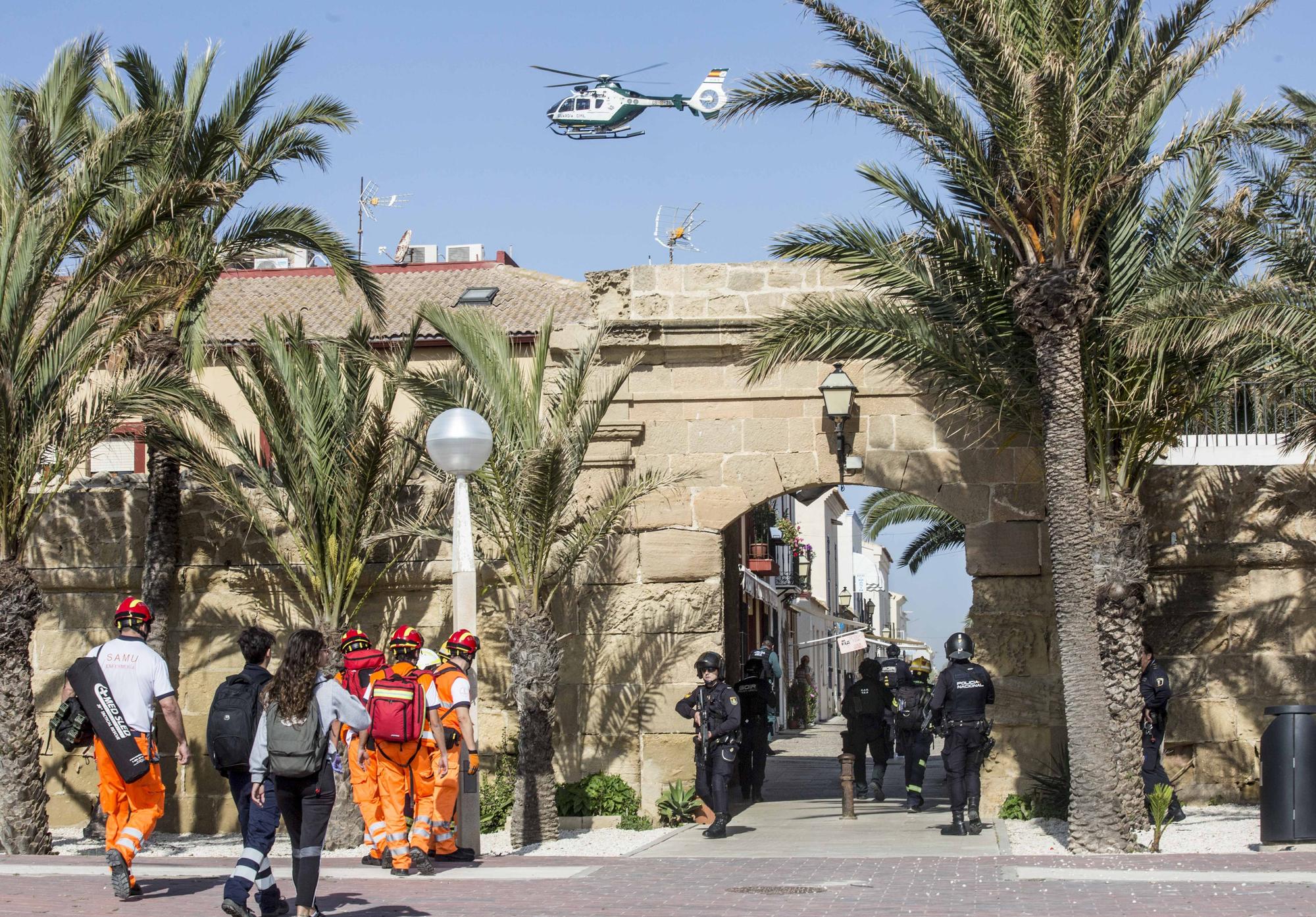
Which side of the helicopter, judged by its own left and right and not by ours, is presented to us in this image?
left

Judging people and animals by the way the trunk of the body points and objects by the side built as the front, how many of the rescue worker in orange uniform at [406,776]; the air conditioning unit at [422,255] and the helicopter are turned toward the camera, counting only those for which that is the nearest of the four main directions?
1

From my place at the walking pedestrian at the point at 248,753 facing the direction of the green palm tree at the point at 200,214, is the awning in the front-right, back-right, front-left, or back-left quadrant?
front-right

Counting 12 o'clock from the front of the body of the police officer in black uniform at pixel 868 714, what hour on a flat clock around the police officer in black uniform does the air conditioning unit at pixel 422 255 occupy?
The air conditioning unit is roughly at 11 o'clock from the police officer in black uniform.

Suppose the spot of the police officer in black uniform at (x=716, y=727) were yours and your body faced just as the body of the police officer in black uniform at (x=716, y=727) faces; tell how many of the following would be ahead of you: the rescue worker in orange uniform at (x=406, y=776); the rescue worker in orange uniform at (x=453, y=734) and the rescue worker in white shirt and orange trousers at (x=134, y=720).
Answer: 3

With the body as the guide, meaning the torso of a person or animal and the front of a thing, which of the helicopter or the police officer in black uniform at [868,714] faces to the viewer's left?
the helicopter

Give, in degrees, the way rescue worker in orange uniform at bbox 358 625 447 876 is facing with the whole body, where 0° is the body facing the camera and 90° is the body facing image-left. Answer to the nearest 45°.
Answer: approximately 180°

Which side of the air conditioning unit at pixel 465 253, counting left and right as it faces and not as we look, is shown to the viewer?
front

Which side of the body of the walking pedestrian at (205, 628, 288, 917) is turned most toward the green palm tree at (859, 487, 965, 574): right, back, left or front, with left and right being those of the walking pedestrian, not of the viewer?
front

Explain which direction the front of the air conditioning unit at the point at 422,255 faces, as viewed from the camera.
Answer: facing the viewer

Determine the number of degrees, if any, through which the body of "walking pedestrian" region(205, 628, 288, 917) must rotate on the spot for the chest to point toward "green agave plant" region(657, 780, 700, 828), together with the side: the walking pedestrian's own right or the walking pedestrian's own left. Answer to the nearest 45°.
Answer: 0° — they already face it

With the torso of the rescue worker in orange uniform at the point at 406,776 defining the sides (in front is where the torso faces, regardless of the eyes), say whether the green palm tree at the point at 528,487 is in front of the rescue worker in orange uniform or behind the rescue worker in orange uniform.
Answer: in front

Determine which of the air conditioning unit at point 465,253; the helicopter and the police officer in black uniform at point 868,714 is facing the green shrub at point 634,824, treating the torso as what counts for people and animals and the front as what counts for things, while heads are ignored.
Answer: the air conditioning unit

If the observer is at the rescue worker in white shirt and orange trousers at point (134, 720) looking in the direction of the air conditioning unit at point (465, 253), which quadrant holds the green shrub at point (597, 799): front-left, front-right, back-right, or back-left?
front-right

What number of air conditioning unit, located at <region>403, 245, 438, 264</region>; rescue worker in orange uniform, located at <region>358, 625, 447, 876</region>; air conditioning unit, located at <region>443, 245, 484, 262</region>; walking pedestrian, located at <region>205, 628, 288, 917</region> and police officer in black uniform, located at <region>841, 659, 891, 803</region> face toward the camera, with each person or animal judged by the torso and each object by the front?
2

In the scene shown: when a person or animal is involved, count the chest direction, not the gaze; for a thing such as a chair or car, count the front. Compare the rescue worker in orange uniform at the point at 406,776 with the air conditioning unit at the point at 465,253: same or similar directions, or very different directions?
very different directions

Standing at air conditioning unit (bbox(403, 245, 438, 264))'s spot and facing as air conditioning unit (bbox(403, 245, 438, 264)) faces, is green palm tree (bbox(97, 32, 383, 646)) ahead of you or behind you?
ahead

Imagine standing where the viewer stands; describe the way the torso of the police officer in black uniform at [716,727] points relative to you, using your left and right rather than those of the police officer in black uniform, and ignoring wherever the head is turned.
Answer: facing the viewer and to the left of the viewer
